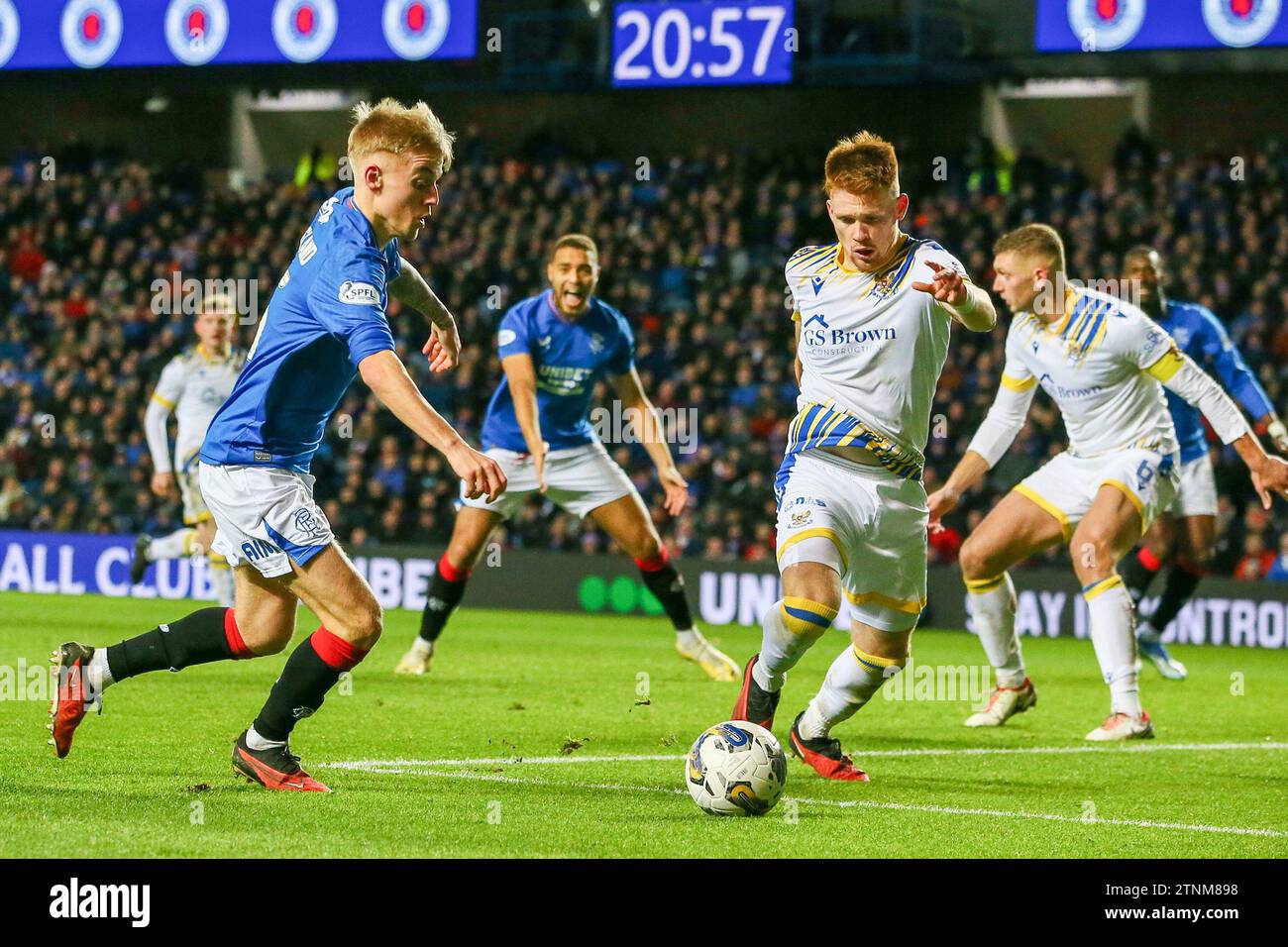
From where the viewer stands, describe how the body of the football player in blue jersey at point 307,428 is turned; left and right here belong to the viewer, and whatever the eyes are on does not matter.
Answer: facing to the right of the viewer

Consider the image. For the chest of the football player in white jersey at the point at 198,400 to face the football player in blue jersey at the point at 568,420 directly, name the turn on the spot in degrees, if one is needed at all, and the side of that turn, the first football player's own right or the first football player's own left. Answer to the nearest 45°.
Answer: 0° — they already face them

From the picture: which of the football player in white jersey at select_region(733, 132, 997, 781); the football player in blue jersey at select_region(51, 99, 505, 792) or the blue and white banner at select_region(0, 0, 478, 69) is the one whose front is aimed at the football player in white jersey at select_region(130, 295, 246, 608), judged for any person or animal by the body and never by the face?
the blue and white banner

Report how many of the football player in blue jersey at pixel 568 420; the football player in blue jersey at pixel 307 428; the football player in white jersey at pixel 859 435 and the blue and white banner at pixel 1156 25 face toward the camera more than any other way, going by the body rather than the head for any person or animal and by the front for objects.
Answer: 3

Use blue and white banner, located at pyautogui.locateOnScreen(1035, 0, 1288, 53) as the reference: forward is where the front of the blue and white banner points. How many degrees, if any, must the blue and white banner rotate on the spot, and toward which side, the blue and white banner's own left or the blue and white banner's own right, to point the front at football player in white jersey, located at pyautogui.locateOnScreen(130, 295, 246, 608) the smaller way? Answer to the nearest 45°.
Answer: approximately 45° to the blue and white banner's own right

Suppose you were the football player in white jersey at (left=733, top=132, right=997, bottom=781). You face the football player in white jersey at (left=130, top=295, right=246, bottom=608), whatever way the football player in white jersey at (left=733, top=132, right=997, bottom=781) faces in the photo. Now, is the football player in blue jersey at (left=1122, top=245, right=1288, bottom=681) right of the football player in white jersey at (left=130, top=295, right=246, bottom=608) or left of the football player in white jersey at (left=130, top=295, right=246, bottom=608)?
right

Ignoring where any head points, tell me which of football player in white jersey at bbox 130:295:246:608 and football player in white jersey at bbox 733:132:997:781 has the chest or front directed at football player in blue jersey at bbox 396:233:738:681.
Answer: football player in white jersey at bbox 130:295:246:608

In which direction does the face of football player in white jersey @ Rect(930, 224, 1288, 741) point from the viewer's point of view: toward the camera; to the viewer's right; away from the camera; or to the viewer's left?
to the viewer's left

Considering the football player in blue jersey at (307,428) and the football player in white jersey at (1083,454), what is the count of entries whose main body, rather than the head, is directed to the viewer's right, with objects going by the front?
1

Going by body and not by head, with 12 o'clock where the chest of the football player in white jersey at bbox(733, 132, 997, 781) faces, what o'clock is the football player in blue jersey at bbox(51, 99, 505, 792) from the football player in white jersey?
The football player in blue jersey is roughly at 2 o'clock from the football player in white jersey.

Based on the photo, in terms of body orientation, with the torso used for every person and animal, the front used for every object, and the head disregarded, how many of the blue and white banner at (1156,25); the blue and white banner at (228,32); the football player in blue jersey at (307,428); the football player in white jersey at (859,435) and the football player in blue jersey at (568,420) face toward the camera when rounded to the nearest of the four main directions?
4

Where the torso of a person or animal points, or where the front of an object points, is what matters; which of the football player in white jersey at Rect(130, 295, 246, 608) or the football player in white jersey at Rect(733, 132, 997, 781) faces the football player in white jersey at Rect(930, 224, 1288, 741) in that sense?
the football player in white jersey at Rect(130, 295, 246, 608)

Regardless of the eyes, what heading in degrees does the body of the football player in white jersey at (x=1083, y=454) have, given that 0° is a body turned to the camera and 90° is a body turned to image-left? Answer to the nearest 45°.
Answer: approximately 45°

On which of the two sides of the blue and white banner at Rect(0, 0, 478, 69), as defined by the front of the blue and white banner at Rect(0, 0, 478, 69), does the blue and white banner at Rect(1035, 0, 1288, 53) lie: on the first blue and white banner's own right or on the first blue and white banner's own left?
on the first blue and white banner's own left
